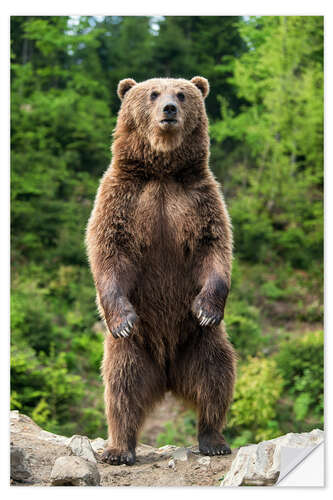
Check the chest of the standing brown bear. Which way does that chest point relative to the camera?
toward the camera
